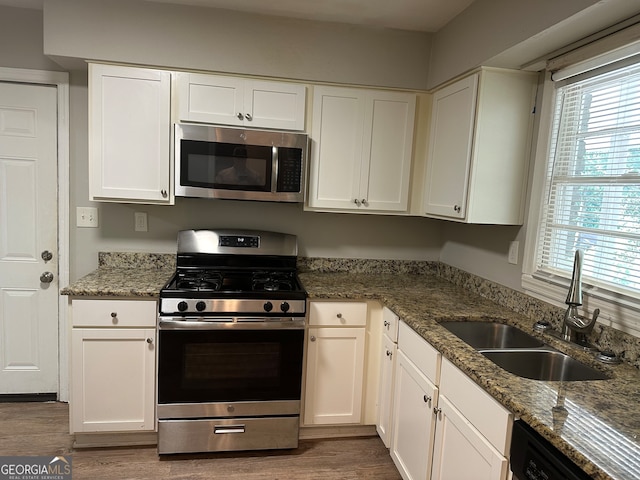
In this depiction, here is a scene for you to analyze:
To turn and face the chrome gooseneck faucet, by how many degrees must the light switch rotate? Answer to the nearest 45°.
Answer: approximately 45° to its left

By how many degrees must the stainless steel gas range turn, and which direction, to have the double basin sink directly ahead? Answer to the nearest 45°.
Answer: approximately 45° to its left

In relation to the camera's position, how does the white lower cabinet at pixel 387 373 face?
facing to the left of the viewer

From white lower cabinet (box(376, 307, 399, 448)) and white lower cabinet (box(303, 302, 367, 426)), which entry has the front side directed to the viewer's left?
white lower cabinet (box(376, 307, 399, 448))

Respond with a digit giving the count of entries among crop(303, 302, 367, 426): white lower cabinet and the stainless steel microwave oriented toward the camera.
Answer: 2

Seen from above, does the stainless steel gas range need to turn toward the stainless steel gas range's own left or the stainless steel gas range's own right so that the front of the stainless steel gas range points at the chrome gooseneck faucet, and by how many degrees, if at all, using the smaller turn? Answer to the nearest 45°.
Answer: approximately 45° to the stainless steel gas range's own left

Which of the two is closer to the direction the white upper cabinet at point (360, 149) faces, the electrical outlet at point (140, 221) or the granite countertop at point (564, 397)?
the granite countertop

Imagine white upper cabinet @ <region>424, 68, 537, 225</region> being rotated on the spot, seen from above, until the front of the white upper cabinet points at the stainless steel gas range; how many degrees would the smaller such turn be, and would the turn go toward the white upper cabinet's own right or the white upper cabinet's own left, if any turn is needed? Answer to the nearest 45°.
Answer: approximately 45° to the white upper cabinet's own right

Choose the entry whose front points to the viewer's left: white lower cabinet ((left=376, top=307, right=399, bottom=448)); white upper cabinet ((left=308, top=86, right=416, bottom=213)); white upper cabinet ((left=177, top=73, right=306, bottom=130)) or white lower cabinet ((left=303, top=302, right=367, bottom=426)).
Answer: white lower cabinet ((left=376, top=307, right=399, bottom=448))
